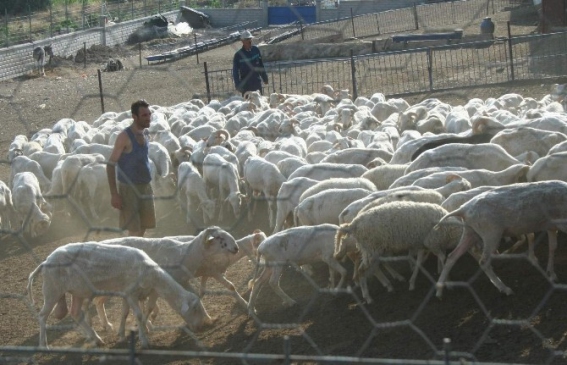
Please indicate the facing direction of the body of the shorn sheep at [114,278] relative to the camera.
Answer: to the viewer's right

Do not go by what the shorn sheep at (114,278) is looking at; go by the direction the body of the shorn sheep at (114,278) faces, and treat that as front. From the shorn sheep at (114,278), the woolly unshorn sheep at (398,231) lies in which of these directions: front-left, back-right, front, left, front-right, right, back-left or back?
front

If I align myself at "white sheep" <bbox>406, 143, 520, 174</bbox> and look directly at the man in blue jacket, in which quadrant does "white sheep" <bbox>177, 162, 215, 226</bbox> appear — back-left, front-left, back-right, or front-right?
front-left

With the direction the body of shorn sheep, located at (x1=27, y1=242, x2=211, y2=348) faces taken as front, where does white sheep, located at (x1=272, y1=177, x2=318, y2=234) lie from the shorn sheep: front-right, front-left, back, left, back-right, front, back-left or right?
front-left
